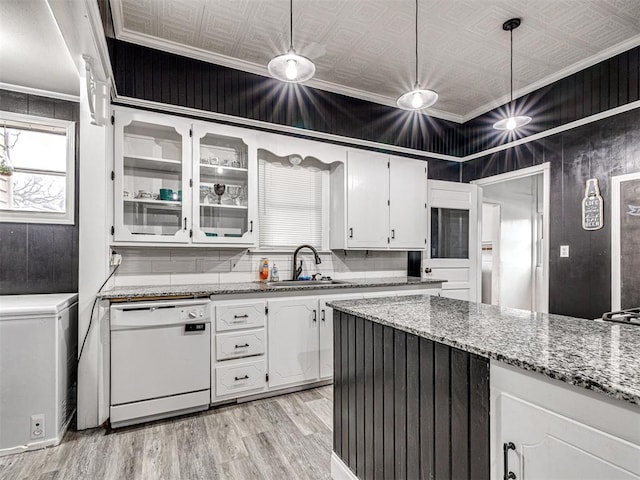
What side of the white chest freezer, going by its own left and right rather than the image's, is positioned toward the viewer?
front

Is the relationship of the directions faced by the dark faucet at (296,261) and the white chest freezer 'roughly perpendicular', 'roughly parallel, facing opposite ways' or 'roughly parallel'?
roughly parallel

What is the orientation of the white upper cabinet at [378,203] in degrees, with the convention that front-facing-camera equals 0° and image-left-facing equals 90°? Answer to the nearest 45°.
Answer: approximately 315°

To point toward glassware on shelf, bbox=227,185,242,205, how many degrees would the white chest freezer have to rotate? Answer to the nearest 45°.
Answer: approximately 90° to its left

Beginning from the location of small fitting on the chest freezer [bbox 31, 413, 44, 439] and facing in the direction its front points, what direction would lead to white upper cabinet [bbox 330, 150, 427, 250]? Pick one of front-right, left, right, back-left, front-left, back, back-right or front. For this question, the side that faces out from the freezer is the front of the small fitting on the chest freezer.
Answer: left

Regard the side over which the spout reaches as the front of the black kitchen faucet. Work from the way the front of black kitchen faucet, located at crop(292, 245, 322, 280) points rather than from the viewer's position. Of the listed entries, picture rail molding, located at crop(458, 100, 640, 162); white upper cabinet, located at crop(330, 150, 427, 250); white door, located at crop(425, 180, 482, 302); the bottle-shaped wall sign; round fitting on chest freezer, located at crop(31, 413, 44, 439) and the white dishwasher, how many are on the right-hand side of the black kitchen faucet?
2

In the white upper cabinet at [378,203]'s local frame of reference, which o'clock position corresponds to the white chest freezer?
The white chest freezer is roughly at 3 o'clock from the white upper cabinet.

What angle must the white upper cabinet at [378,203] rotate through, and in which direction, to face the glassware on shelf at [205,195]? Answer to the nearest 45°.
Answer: approximately 90° to its right

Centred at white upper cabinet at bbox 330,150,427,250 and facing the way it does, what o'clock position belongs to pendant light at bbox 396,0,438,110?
The pendant light is roughly at 1 o'clock from the white upper cabinet.

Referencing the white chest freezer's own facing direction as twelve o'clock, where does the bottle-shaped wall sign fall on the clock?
The bottle-shaped wall sign is roughly at 10 o'clock from the white chest freezer.

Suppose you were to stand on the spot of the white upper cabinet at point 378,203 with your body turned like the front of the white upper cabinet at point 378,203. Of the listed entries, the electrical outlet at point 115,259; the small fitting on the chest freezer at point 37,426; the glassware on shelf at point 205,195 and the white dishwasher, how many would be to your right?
4

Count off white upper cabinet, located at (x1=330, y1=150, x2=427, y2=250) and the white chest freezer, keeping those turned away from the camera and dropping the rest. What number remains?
0

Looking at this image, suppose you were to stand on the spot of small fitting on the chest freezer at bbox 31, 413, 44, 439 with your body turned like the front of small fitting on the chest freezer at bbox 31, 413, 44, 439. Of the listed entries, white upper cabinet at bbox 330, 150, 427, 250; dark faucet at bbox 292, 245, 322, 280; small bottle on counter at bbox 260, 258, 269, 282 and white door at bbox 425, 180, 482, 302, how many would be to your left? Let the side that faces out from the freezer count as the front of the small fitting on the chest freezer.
4
